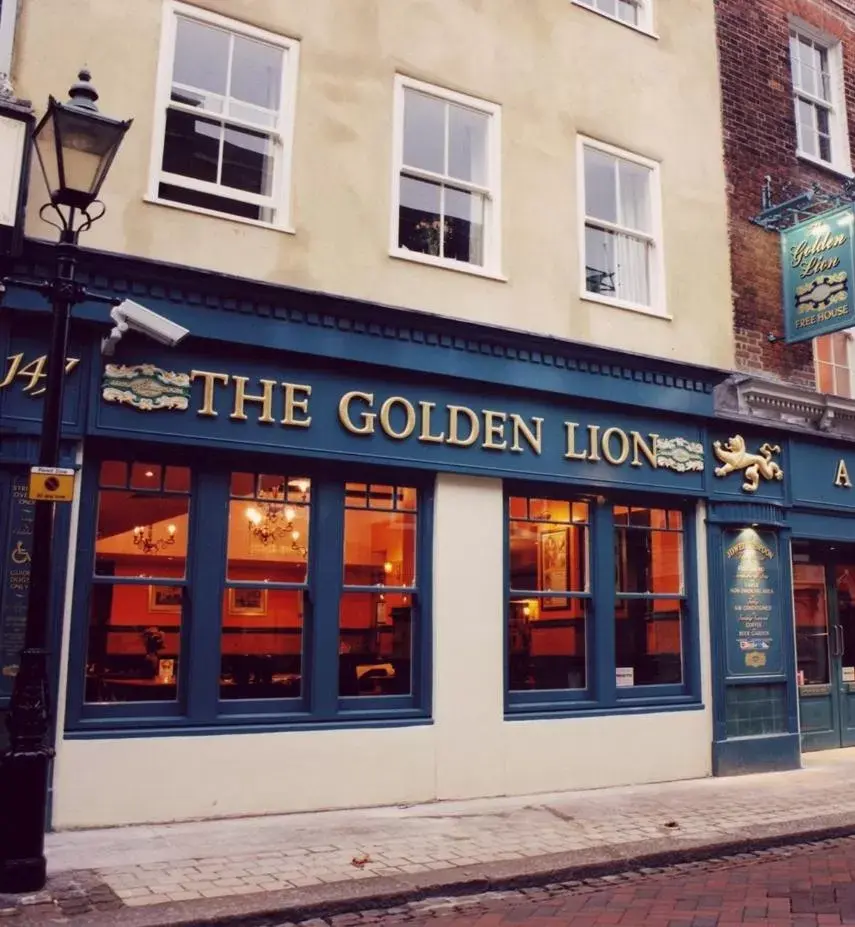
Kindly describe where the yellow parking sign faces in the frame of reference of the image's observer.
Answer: facing the viewer

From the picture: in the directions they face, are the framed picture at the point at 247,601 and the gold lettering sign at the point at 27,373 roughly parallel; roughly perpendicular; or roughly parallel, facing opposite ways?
roughly parallel

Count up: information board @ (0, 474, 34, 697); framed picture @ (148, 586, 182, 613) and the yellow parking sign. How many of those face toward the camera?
3

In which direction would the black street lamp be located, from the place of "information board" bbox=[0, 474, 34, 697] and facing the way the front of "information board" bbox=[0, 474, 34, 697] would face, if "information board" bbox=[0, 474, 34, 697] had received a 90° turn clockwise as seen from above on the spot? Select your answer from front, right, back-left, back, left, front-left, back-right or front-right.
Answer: left

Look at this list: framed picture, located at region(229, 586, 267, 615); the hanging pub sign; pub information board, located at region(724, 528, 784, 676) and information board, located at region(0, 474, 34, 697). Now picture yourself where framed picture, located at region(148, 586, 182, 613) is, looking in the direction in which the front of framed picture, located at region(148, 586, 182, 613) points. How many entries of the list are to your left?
3

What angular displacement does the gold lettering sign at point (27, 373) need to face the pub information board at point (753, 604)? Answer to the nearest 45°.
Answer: approximately 90° to its left

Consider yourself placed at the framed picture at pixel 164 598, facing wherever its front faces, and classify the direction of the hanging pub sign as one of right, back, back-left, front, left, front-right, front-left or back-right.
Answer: left

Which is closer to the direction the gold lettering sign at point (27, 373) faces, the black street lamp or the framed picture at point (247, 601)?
the black street lamp

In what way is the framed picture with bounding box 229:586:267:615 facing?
toward the camera

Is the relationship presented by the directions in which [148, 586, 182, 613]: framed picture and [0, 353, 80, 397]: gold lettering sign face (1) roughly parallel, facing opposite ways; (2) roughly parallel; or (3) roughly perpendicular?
roughly parallel

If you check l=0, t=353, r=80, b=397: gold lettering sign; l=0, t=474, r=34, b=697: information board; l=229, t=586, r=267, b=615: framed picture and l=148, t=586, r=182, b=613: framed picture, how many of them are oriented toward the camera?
4

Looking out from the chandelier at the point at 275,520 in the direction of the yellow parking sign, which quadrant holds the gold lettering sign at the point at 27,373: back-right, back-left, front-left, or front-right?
front-right

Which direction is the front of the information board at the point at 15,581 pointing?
toward the camera

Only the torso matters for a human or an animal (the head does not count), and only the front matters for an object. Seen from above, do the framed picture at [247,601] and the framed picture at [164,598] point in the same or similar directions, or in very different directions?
same or similar directions
